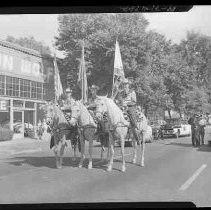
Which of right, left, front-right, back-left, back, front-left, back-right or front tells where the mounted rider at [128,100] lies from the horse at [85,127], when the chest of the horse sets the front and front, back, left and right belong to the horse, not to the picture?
left

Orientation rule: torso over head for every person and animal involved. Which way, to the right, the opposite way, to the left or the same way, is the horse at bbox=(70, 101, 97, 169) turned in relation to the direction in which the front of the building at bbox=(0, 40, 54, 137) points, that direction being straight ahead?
to the right

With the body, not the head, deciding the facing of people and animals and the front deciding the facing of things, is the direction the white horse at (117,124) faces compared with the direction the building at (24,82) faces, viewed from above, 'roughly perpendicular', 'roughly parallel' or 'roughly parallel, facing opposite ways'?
roughly perpendicular

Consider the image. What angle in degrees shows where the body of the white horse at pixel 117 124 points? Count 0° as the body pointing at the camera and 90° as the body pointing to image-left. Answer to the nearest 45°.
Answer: approximately 45°

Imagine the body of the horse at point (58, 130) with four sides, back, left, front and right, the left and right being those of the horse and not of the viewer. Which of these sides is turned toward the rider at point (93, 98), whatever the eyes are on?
left

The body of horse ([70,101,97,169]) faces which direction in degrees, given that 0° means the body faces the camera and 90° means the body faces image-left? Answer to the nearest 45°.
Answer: approximately 45°

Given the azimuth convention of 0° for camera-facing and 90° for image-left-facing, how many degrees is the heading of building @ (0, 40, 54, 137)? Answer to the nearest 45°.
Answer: approximately 315°
